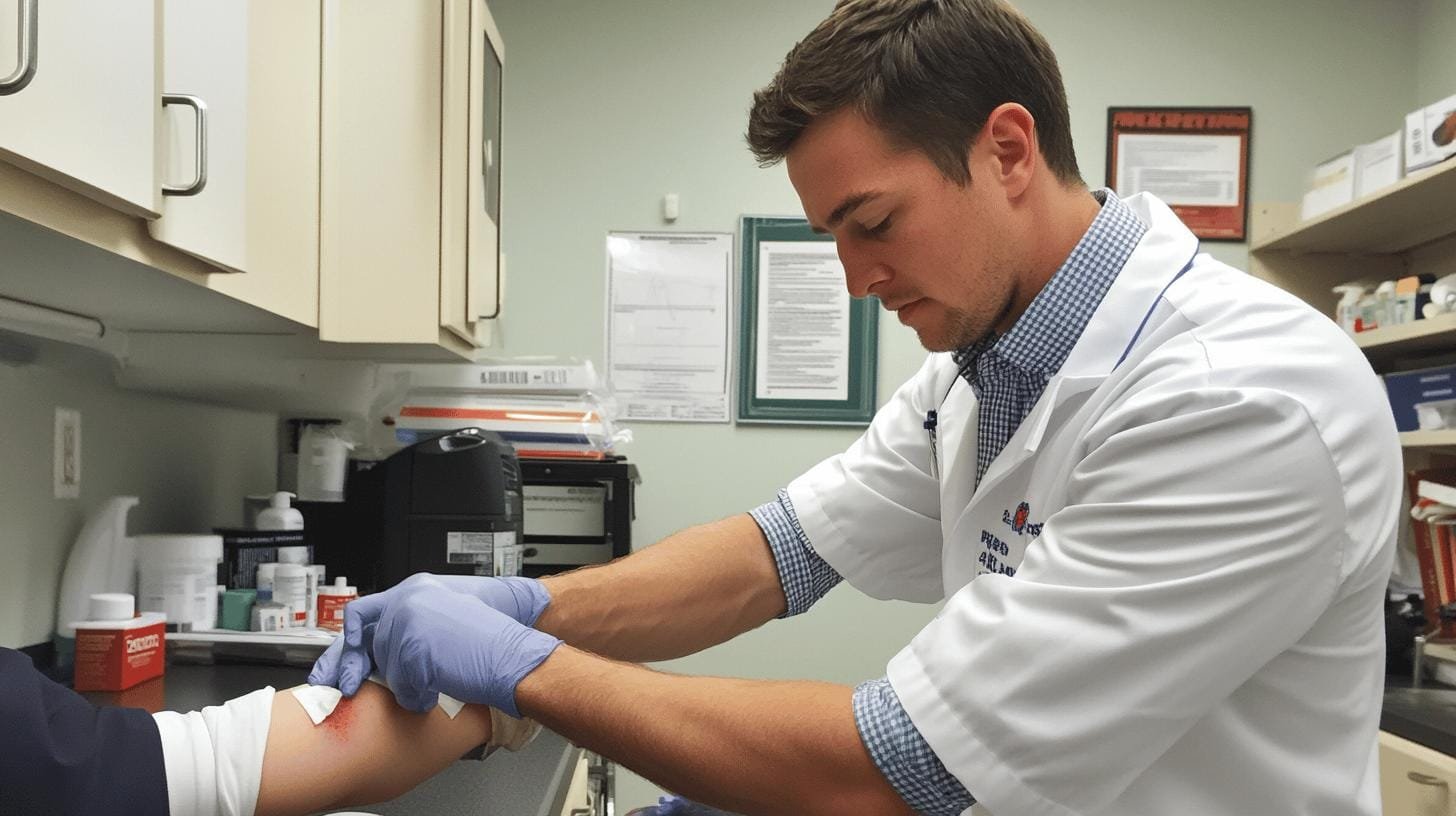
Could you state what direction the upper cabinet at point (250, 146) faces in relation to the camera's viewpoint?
facing the viewer and to the right of the viewer

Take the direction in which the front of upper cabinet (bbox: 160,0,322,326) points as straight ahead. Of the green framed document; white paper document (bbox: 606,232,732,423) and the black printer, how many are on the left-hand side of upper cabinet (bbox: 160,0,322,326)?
3

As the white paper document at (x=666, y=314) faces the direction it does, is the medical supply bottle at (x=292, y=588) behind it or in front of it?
in front

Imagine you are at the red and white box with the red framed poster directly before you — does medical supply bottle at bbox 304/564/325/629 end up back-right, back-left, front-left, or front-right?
front-left

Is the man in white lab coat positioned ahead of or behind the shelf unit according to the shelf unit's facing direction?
ahead

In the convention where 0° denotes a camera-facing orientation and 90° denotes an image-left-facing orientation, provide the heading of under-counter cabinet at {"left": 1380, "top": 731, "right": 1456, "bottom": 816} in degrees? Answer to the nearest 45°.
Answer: approximately 45°

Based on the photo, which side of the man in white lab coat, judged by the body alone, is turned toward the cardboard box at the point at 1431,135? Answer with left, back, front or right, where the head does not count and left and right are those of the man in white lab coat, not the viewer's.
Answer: back

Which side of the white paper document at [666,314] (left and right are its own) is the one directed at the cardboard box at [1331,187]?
left

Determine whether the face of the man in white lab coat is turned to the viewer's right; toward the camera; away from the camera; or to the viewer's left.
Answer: to the viewer's left

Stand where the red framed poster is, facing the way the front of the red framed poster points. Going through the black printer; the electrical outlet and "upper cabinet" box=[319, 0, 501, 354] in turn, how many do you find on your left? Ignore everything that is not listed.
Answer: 0

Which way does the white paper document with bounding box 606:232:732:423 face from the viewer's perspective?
toward the camera

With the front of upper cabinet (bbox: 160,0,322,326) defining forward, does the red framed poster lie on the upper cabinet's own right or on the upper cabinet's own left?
on the upper cabinet's own left

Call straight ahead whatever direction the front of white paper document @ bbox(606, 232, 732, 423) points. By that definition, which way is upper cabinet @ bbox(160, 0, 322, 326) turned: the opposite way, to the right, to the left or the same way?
to the left

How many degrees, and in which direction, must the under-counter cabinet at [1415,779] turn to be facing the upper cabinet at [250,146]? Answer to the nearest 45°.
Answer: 0° — it already faces it

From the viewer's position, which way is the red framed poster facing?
facing the viewer

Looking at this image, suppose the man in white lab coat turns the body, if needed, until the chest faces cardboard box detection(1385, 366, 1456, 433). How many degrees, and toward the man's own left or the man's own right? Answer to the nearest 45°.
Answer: approximately 180°

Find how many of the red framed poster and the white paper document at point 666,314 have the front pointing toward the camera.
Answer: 2

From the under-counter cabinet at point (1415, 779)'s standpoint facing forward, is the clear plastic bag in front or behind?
in front
